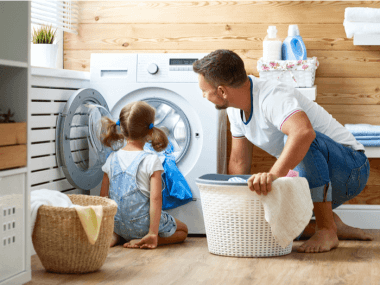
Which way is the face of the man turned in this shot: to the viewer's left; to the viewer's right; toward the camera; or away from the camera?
to the viewer's left

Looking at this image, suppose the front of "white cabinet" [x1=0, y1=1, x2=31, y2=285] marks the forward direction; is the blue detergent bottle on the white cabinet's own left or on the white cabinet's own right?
on the white cabinet's own left

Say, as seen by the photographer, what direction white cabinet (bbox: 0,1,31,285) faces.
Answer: facing the viewer and to the right of the viewer

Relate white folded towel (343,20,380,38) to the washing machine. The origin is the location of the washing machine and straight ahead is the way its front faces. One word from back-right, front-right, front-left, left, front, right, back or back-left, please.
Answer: left

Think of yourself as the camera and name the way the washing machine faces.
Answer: facing the viewer

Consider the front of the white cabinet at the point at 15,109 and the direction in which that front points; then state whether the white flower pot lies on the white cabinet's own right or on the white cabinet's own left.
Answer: on the white cabinet's own left

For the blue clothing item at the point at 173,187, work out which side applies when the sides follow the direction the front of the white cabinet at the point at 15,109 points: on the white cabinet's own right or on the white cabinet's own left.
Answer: on the white cabinet's own left

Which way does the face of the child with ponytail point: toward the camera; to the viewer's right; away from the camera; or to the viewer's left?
away from the camera

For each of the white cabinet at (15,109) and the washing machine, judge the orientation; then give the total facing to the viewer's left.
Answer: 0

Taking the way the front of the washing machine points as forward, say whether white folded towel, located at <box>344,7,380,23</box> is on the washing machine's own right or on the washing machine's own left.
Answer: on the washing machine's own left

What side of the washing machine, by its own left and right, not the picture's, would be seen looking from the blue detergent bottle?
left

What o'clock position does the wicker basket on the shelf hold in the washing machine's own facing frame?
The wicker basket on the shelf is roughly at 9 o'clock from the washing machine.
